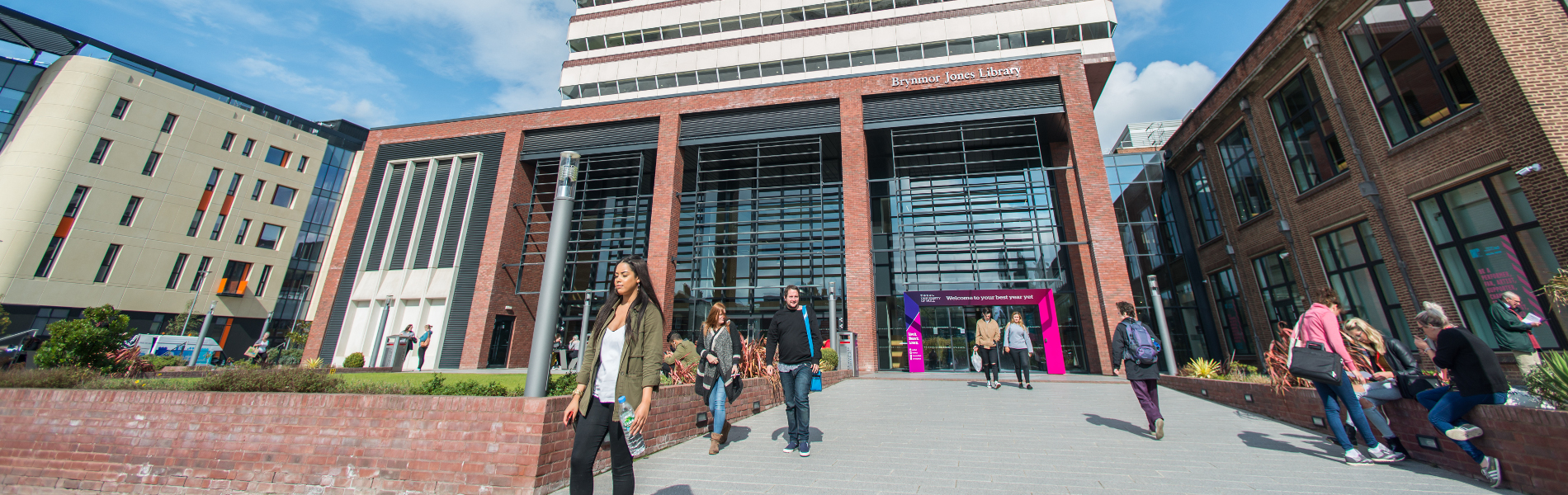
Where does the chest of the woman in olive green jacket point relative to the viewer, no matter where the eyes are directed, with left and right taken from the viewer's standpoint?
facing the viewer and to the left of the viewer

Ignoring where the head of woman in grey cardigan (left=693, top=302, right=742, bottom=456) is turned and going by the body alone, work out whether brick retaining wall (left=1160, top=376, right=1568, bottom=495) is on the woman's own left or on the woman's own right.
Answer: on the woman's own left

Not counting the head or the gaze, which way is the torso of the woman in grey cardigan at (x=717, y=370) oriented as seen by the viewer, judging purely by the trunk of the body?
toward the camera

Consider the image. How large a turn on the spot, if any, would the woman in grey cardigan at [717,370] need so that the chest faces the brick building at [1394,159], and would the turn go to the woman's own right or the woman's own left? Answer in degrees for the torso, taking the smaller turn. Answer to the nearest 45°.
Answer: approximately 90° to the woman's own left

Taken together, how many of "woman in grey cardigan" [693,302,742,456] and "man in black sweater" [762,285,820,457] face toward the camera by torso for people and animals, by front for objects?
2

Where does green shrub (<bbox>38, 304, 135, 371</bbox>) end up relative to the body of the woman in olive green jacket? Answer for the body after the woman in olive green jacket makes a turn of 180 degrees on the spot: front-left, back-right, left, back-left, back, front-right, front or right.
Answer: left

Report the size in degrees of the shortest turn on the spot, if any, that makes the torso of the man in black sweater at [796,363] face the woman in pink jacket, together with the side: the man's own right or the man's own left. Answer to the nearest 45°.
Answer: approximately 90° to the man's own left

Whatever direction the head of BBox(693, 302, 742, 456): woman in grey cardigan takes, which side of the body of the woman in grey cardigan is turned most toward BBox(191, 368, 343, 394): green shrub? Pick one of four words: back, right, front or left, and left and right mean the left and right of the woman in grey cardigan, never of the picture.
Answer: right

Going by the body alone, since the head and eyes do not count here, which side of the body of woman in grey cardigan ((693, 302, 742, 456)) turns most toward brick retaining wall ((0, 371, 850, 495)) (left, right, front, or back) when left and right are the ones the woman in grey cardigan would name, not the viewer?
right

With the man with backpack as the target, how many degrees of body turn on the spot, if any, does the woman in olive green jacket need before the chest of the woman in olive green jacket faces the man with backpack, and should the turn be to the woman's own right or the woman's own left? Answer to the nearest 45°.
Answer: approximately 135° to the woman's own left

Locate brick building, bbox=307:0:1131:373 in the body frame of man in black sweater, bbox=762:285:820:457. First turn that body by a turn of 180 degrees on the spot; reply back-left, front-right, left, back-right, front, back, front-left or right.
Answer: front

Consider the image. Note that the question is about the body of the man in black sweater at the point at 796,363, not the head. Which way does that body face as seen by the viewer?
toward the camera
